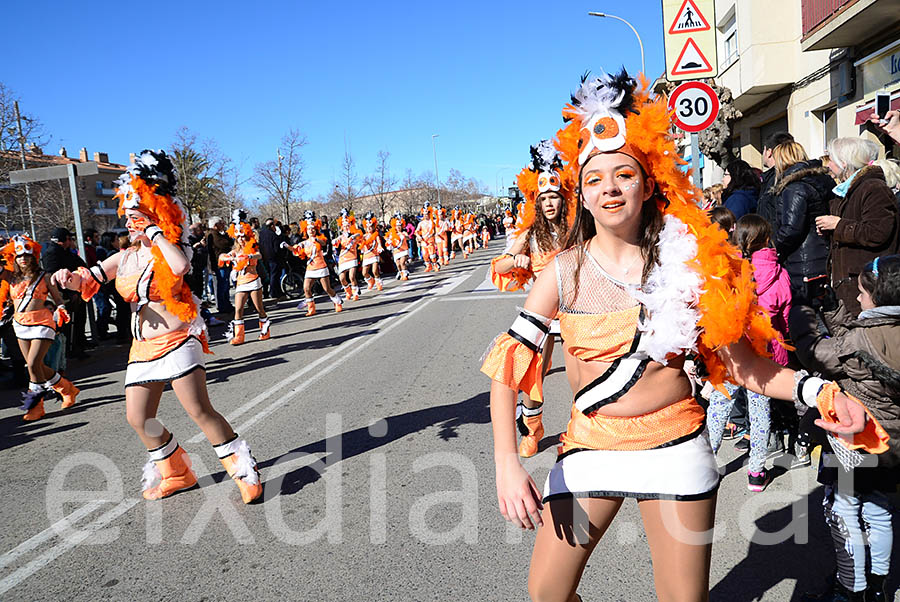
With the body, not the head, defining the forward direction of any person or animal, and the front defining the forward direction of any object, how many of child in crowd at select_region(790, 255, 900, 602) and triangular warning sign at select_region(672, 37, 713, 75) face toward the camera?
1

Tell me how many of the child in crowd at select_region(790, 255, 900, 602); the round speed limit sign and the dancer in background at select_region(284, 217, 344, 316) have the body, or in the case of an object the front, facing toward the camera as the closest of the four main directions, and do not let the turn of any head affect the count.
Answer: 2

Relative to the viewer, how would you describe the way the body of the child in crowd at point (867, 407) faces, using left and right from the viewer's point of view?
facing away from the viewer and to the left of the viewer

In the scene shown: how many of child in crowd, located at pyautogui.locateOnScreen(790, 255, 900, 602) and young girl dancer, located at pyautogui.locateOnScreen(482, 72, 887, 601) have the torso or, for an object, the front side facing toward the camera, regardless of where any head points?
1

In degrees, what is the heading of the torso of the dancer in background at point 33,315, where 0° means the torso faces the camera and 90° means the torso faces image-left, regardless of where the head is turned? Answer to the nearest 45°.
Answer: approximately 0°

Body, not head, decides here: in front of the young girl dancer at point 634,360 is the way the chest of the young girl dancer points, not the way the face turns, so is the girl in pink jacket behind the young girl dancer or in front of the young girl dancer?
behind

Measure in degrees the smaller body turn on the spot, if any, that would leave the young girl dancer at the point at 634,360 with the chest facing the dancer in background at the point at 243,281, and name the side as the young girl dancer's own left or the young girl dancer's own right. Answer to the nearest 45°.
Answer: approximately 135° to the young girl dancer's own right

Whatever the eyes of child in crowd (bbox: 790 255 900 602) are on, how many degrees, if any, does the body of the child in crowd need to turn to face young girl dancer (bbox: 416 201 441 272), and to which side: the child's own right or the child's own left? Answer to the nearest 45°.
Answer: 0° — they already face them
